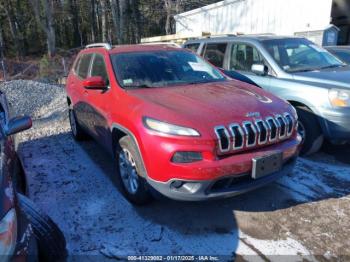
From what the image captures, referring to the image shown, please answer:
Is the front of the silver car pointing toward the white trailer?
no

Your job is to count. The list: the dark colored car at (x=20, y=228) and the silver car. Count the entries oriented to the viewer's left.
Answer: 0

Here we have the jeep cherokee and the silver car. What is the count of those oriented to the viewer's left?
0

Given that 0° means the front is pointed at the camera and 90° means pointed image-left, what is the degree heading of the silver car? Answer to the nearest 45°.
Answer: approximately 315°

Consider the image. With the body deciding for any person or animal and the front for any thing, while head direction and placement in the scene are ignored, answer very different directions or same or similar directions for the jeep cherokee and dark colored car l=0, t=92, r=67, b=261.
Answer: same or similar directions

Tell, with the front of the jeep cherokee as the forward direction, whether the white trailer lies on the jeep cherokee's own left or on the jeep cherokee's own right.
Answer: on the jeep cherokee's own left

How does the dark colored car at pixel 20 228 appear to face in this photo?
toward the camera

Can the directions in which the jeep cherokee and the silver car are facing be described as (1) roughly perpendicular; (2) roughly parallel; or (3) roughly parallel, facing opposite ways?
roughly parallel

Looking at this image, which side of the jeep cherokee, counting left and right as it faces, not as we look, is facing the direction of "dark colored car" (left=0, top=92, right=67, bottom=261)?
right

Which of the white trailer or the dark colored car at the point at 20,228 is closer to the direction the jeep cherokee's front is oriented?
the dark colored car

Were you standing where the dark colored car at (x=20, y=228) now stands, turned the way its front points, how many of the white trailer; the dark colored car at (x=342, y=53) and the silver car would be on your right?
0

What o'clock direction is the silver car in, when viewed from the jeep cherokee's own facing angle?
The silver car is roughly at 9 o'clock from the jeep cherokee.

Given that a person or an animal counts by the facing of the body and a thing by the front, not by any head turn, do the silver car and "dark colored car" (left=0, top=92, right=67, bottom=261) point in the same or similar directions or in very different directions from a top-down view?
same or similar directions

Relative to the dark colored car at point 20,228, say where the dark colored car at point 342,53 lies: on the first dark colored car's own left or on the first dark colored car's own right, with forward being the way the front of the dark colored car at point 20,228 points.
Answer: on the first dark colored car's own left

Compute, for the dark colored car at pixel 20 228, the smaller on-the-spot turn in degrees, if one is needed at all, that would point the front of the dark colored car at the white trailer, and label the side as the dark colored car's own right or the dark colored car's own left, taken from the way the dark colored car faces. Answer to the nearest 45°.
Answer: approximately 135° to the dark colored car's own left

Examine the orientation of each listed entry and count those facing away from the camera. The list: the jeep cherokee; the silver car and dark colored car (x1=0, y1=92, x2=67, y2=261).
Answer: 0

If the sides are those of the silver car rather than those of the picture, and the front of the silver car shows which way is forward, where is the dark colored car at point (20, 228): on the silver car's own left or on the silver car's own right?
on the silver car's own right

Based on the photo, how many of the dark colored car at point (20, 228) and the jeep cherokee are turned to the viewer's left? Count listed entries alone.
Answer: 0
